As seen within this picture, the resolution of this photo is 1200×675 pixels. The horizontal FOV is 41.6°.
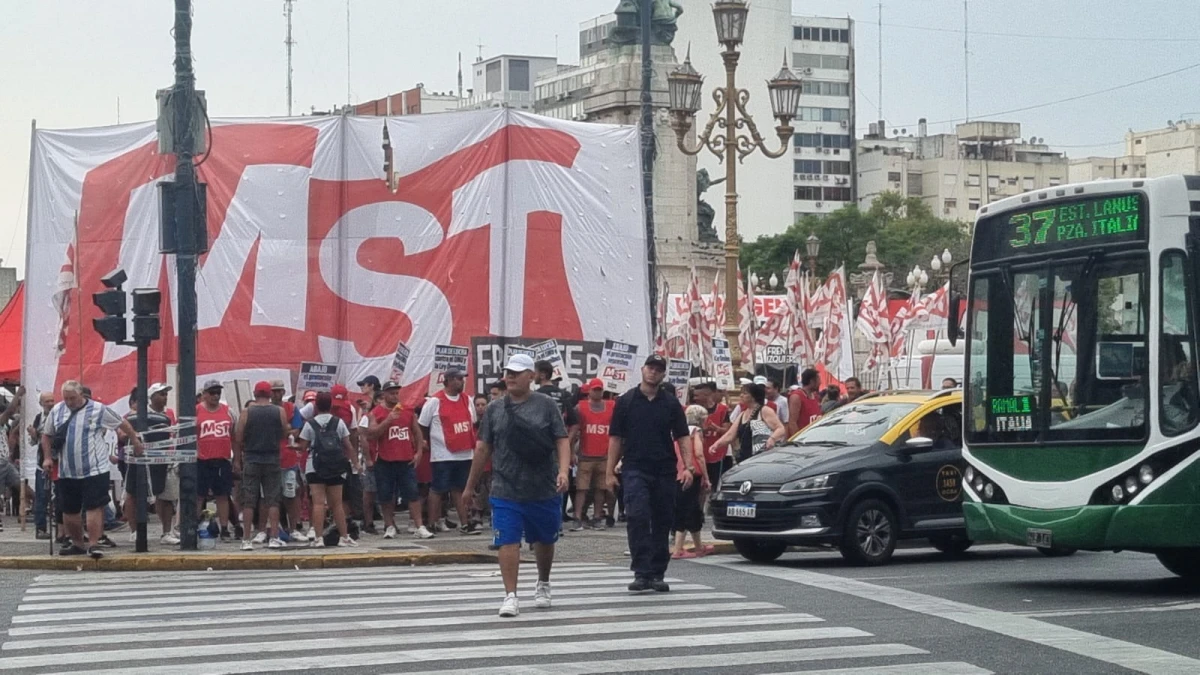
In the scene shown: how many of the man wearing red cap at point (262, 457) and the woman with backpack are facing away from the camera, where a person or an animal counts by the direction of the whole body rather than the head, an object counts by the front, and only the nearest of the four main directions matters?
2

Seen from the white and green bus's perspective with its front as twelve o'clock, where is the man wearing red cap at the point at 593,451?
The man wearing red cap is roughly at 3 o'clock from the white and green bus.

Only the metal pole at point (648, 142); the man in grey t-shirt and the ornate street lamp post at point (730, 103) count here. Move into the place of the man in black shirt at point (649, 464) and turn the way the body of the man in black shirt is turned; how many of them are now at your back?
2

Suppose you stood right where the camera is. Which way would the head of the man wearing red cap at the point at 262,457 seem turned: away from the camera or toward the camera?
away from the camera

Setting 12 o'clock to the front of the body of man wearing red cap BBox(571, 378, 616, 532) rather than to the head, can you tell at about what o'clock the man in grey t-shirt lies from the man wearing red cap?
The man in grey t-shirt is roughly at 12 o'clock from the man wearing red cap.

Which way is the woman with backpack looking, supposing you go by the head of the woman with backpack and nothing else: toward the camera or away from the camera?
away from the camera

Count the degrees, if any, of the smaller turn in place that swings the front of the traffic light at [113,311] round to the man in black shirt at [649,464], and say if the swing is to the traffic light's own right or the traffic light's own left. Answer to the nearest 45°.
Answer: approximately 135° to the traffic light's own left

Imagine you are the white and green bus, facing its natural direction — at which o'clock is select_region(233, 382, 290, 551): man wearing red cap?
The man wearing red cap is roughly at 2 o'clock from the white and green bus.

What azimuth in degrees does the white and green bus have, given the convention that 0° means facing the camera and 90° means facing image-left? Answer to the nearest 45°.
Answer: approximately 45°

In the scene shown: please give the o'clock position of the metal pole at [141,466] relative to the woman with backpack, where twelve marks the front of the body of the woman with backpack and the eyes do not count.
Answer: The metal pole is roughly at 9 o'clock from the woman with backpack.

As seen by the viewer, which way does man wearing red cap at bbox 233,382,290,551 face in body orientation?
away from the camera

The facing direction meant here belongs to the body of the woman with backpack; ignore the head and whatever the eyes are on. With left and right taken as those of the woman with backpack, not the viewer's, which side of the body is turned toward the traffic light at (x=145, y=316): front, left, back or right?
left
